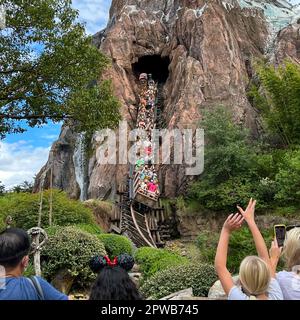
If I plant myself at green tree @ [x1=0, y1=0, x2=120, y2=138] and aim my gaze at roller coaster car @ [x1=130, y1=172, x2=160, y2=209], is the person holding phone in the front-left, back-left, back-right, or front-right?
back-right

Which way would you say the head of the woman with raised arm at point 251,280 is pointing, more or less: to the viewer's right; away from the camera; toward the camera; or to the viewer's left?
away from the camera

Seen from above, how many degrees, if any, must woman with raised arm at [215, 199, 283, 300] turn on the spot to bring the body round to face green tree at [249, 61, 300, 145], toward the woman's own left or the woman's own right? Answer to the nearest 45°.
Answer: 0° — they already face it

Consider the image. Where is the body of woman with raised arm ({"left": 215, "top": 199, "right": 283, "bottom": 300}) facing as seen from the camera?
away from the camera

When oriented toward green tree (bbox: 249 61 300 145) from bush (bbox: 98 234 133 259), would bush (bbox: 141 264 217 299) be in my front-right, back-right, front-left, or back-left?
back-right

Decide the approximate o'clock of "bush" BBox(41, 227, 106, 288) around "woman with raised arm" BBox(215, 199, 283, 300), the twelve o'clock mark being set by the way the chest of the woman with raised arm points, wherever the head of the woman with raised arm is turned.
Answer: The bush is roughly at 11 o'clock from the woman with raised arm.

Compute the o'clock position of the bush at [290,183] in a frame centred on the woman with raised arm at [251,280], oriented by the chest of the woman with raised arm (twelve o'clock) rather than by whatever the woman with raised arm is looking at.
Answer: The bush is roughly at 12 o'clock from the woman with raised arm.
